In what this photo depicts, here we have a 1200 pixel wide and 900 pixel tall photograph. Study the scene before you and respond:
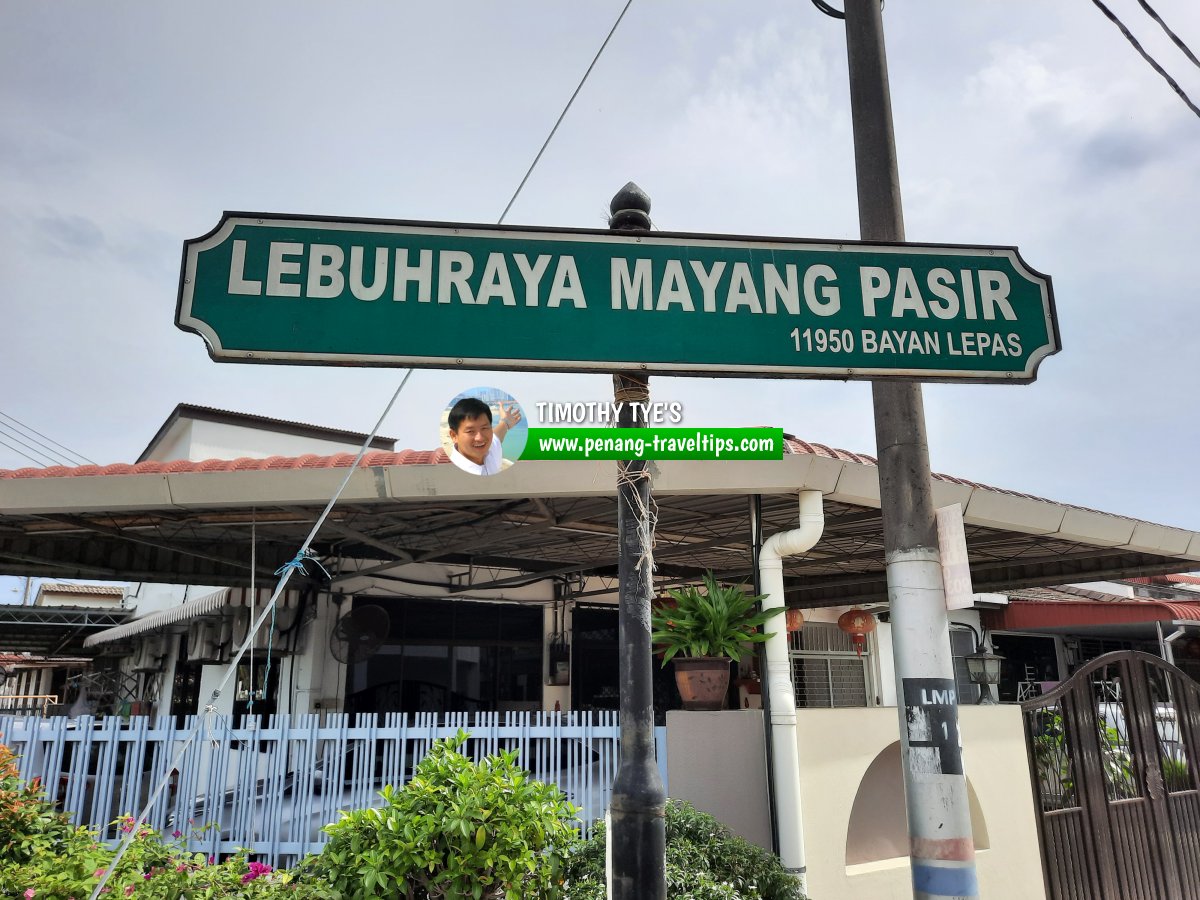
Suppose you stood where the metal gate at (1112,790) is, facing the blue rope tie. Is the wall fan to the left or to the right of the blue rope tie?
right

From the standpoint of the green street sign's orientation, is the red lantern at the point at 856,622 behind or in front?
behind

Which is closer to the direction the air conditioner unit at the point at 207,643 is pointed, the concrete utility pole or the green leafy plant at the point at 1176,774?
the concrete utility pole

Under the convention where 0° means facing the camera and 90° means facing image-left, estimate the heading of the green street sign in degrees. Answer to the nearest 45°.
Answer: approximately 0°

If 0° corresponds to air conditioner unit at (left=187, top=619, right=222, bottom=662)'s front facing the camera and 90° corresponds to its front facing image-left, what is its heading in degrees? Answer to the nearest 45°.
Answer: approximately 45°

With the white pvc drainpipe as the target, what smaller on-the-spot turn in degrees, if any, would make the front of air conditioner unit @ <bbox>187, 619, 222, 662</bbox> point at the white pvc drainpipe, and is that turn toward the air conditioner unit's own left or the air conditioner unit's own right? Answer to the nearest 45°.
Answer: approximately 45° to the air conditioner unit's own left

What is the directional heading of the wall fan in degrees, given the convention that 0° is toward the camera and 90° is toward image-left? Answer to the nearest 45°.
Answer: approximately 315°
